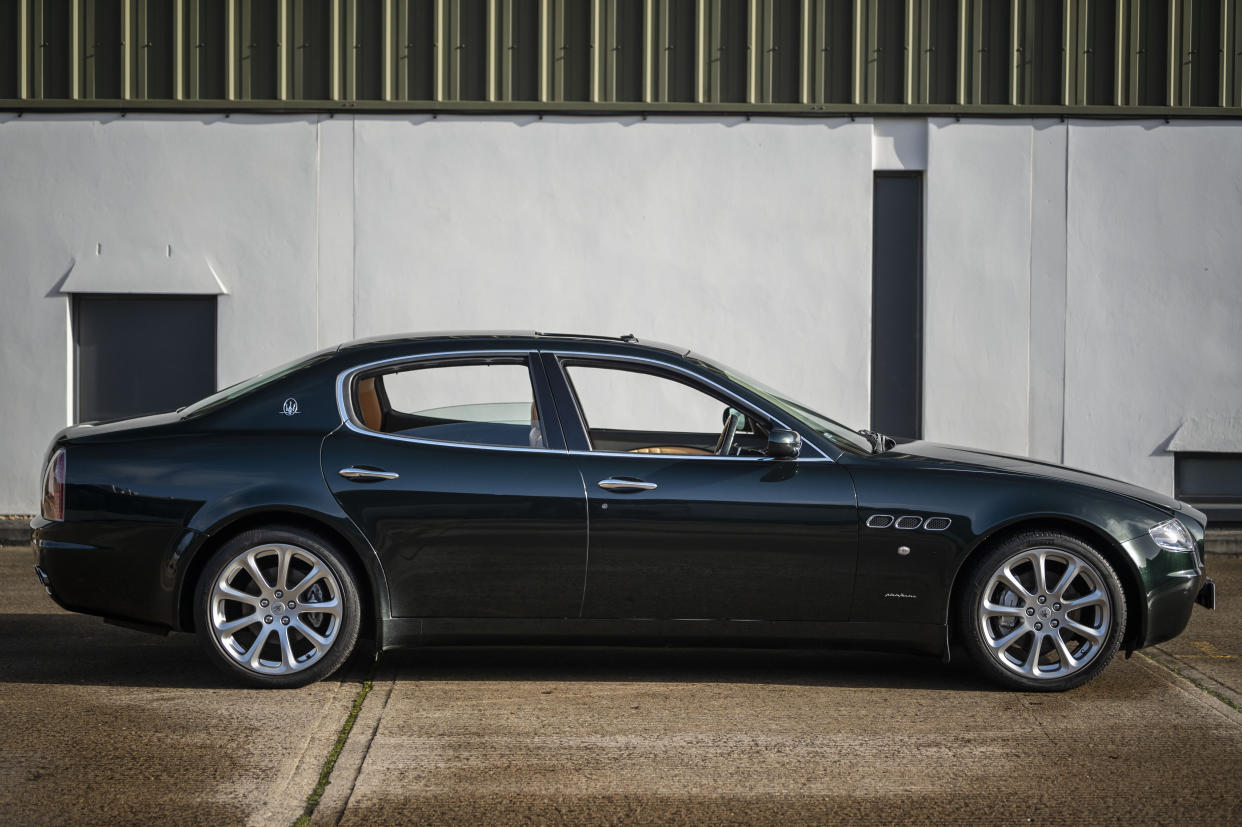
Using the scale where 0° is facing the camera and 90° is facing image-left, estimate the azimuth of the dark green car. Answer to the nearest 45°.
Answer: approximately 270°
